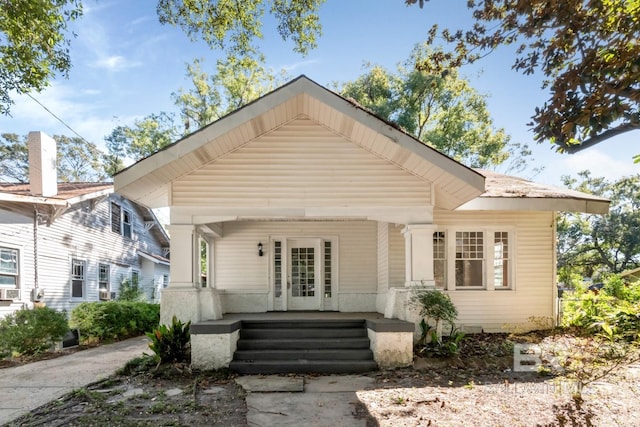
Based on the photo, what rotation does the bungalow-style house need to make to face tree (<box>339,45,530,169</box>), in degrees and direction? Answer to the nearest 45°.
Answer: approximately 180°

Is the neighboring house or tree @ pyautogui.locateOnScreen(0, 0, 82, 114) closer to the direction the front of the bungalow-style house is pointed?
the tree

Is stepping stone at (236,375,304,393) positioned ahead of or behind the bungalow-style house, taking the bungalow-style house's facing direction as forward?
ahead

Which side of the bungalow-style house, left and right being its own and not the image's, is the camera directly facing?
front
